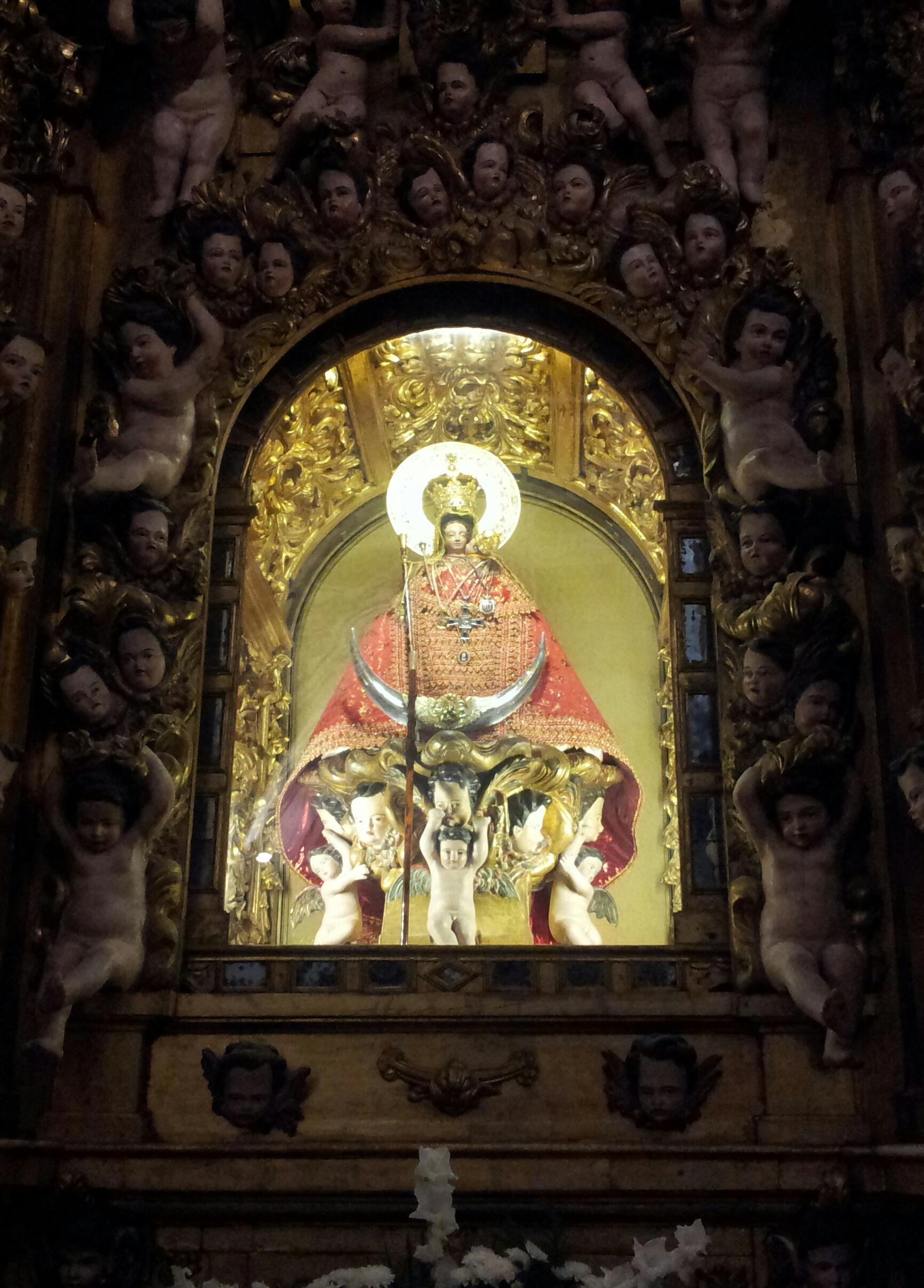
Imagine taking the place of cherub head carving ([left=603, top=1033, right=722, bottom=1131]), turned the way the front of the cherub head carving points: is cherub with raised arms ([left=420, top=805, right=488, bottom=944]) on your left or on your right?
on your right

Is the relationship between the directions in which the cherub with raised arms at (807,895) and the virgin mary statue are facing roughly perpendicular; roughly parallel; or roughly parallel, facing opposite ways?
roughly parallel

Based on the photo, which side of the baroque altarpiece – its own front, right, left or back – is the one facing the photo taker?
front

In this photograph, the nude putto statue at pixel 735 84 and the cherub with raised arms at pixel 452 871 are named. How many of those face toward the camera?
2

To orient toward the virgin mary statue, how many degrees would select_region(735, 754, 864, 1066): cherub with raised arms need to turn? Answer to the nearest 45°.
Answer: approximately 90° to its right

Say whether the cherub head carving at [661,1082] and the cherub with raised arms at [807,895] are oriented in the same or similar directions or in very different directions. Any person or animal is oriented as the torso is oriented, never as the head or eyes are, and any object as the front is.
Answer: same or similar directions

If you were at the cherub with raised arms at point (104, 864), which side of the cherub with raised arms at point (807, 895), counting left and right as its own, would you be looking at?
right

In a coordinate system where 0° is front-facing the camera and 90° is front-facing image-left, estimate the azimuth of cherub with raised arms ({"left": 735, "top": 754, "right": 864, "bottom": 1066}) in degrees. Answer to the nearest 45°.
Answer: approximately 0°

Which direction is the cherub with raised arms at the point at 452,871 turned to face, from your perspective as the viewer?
facing the viewer
